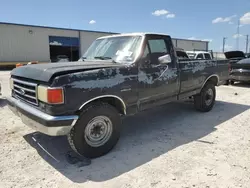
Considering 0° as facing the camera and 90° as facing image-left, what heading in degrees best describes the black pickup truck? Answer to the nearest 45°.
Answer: approximately 45°

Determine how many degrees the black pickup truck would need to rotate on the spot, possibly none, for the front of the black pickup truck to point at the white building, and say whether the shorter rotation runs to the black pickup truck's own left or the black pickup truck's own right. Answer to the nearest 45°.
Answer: approximately 135° to the black pickup truck's own right
